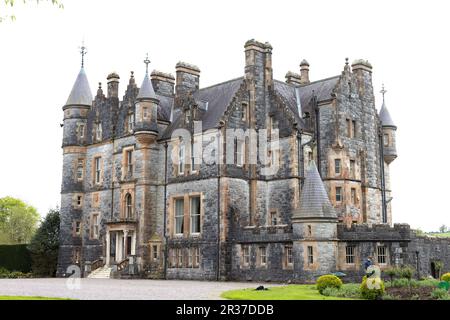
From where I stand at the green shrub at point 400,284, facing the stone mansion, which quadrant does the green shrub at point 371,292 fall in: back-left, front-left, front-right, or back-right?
back-left

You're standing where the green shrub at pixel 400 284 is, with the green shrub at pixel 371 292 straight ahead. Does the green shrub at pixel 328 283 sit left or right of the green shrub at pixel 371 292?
right

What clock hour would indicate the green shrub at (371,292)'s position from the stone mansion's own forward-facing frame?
The green shrub is roughly at 10 o'clock from the stone mansion.

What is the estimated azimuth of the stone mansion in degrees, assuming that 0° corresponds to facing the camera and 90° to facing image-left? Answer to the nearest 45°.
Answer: approximately 45°

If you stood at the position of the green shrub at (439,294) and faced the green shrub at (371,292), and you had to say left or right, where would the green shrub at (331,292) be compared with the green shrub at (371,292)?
right

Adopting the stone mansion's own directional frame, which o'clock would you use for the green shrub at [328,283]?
The green shrub is roughly at 10 o'clock from the stone mansion.

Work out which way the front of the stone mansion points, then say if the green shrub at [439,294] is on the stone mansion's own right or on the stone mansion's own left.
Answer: on the stone mansion's own left

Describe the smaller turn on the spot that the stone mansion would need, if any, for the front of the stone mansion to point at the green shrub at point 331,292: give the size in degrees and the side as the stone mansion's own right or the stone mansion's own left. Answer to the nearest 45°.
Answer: approximately 45° to the stone mansion's own left

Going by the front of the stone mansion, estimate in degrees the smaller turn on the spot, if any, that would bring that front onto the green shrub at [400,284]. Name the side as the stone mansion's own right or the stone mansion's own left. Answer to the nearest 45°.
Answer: approximately 90° to the stone mansion's own left
